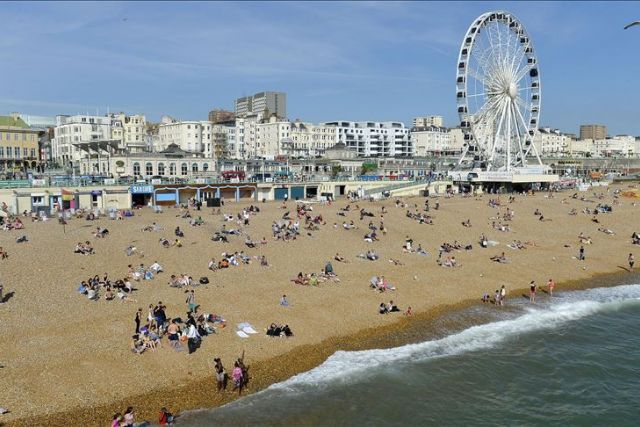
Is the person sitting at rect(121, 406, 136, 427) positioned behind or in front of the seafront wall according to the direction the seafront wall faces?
in front

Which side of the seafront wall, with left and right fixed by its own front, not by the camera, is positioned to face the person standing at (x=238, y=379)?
front

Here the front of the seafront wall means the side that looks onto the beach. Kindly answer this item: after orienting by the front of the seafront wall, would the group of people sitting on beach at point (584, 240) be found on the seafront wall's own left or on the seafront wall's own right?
on the seafront wall's own left

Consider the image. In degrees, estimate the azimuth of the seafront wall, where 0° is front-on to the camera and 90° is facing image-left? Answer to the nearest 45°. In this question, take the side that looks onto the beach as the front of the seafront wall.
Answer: approximately 0°

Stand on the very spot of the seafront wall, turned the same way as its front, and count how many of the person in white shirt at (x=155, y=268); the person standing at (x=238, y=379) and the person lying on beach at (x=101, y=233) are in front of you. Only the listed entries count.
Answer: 3

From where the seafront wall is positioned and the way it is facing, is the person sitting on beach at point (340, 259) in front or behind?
in front

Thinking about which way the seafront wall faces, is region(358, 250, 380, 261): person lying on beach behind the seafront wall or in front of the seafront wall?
in front

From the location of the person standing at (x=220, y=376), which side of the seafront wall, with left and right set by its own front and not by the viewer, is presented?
front

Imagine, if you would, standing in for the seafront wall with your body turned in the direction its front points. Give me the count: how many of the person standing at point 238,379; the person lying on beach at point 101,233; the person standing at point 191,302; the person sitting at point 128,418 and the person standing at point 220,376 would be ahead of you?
5

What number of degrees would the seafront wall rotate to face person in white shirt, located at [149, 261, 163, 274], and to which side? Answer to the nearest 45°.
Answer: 0° — it already faces them

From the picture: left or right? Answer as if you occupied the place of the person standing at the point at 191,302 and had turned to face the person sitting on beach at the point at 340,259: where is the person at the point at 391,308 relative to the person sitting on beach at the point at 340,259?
right

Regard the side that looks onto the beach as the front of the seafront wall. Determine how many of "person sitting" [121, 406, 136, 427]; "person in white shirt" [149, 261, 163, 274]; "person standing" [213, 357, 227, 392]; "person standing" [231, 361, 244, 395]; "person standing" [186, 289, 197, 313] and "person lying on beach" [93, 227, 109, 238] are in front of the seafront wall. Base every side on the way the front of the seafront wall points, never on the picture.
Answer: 6
